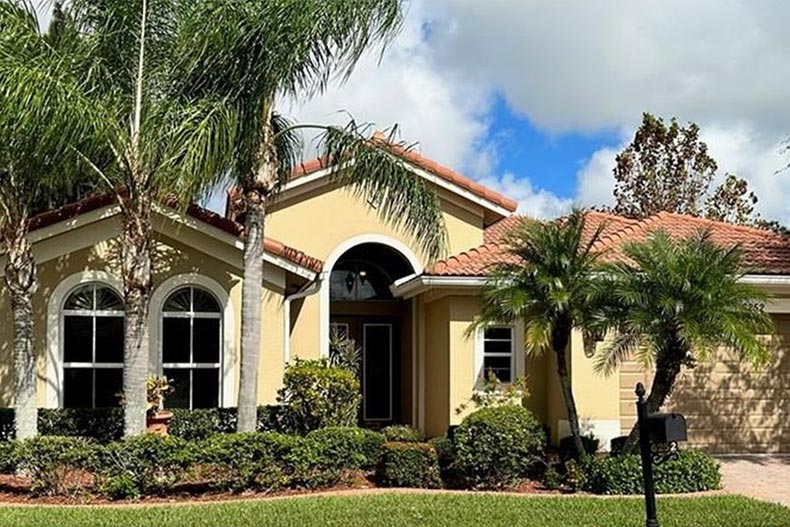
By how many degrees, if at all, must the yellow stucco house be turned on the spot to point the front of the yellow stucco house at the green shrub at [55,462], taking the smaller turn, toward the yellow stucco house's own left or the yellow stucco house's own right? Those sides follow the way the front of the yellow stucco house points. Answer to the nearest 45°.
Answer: approximately 45° to the yellow stucco house's own right

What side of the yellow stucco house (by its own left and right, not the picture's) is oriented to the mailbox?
front

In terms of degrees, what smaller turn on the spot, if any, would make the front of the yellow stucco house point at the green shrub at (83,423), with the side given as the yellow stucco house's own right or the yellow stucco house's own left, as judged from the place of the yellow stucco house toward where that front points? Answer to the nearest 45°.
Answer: approximately 45° to the yellow stucco house's own right

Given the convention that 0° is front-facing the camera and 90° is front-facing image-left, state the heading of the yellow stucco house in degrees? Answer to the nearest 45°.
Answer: approximately 0°

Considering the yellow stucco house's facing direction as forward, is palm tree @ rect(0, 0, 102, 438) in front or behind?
in front

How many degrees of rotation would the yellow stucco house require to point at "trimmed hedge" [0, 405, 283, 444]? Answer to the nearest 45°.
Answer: approximately 45° to its right

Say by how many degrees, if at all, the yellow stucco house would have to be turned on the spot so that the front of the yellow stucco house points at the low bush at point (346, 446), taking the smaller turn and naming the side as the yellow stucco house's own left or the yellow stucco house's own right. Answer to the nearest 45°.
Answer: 0° — it already faces it

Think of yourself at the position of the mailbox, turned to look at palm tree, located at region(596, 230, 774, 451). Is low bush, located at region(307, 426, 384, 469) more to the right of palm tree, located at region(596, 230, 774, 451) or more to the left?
left

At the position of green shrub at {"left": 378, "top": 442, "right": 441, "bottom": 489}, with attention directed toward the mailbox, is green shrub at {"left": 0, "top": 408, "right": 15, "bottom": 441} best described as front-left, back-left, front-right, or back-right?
back-right

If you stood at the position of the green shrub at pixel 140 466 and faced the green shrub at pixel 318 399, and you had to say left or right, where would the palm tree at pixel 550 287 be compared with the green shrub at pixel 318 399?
right

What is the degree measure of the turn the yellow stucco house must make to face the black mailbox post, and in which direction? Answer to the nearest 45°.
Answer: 0° — it already faces it

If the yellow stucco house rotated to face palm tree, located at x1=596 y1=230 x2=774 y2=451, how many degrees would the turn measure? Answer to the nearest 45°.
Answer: approximately 45° to its left

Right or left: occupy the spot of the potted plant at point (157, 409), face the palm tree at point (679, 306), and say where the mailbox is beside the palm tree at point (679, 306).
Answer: right
